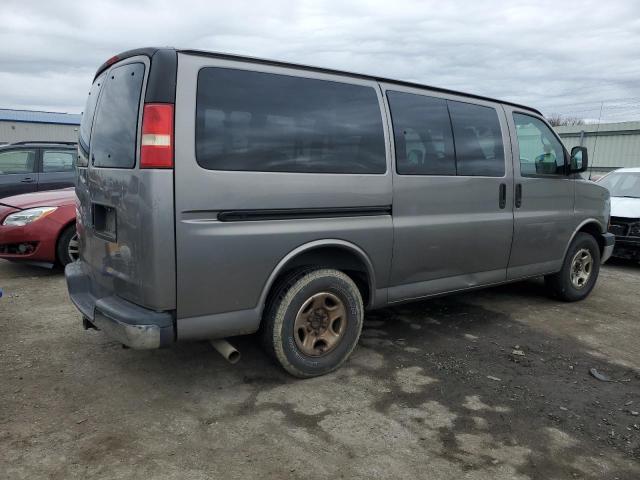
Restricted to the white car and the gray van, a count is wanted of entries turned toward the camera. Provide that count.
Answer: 1

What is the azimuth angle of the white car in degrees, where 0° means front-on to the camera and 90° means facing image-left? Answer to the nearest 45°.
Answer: approximately 0°

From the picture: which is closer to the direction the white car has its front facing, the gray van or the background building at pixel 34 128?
the gray van

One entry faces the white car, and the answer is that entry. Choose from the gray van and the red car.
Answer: the gray van

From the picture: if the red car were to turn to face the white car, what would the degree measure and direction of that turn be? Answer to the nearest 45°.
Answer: approximately 135° to its left

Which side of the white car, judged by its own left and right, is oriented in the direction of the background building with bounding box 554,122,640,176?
back

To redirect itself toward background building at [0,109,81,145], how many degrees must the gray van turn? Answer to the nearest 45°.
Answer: approximately 90° to its left

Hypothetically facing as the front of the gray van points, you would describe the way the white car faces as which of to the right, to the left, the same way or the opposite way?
the opposite way

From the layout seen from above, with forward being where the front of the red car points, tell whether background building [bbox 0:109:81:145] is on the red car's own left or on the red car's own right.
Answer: on the red car's own right

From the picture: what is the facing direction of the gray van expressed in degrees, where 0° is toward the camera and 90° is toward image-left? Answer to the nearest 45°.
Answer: approximately 225°

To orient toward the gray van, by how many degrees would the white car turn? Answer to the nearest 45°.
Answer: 0° — it already faces it

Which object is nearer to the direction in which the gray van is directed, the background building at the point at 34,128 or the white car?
the white car

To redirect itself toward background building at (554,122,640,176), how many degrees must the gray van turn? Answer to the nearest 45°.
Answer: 0° — it already faces it

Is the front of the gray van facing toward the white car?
yes
